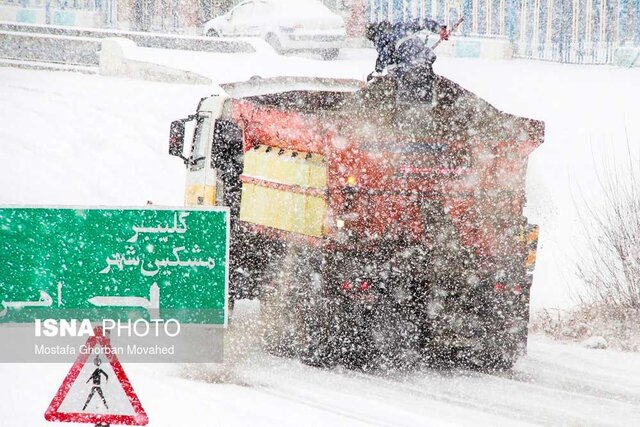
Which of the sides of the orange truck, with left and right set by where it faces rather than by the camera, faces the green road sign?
left

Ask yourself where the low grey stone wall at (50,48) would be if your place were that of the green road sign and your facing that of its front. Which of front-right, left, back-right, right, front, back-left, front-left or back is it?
back

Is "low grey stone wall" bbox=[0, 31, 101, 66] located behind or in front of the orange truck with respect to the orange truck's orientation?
in front

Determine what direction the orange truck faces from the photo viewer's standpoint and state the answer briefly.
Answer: facing away from the viewer and to the left of the viewer

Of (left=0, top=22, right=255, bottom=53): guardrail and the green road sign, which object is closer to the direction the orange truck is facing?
the guardrail

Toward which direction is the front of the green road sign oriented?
toward the camera

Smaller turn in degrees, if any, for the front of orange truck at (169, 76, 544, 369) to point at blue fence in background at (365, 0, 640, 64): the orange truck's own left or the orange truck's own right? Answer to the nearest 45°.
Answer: approximately 45° to the orange truck's own right

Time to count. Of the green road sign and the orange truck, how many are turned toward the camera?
1

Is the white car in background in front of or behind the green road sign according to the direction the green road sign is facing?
behind

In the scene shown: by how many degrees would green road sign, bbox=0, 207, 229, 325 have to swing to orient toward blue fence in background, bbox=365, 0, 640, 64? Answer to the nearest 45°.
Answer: approximately 135° to its left

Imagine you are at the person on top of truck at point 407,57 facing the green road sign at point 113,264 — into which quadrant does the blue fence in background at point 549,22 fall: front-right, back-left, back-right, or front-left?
back-right

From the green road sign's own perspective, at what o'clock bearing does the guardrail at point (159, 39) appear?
The guardrail is roughly at 6 o'clock from the green road sign.

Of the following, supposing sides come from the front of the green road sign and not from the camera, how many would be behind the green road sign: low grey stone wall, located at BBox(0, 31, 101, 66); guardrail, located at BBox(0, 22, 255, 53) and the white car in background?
3
